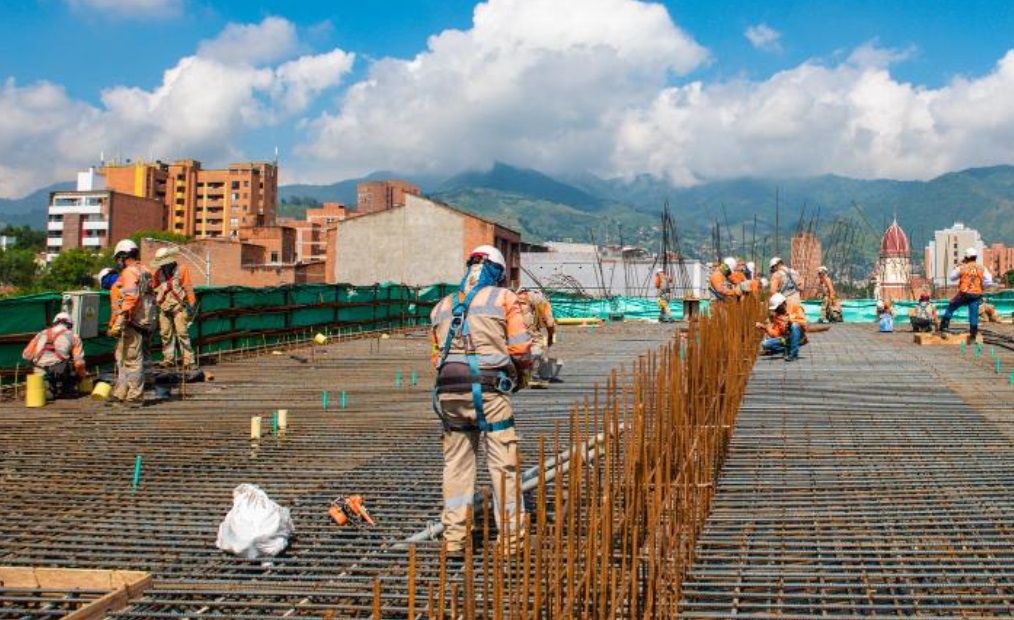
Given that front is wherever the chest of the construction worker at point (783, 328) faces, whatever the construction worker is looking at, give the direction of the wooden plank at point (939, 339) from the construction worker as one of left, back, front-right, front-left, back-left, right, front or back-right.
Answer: back

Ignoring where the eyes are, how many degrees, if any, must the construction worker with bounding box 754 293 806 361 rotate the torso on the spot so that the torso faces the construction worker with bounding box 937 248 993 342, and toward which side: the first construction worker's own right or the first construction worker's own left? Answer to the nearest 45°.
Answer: approximately 180°

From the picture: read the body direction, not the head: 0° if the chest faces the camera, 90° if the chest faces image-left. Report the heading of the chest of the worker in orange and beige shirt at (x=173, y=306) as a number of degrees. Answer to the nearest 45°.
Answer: approximately 0°

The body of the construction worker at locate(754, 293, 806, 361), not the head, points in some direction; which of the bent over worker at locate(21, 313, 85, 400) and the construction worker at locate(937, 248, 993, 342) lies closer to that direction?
the bent over worker

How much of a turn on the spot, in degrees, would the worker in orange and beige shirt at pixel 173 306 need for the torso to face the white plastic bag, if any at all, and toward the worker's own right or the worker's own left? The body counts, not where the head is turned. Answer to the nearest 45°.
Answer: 0° — they already face it

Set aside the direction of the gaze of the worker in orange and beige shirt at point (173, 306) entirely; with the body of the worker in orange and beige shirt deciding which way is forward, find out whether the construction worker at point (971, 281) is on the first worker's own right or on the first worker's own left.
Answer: on the first worker's own left

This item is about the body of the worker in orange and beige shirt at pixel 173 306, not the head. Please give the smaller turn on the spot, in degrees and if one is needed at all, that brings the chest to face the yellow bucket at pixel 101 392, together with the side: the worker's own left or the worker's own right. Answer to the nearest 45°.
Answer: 0° — they already face it
